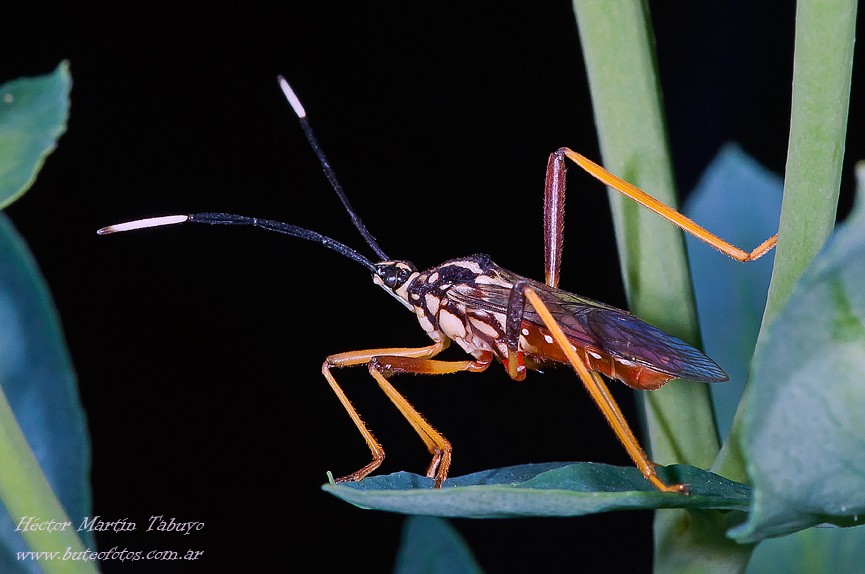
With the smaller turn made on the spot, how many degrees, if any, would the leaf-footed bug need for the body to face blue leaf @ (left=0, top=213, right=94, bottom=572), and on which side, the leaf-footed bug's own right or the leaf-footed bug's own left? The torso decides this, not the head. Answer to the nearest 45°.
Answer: approximately 45° to the leaf-footed bug's own left

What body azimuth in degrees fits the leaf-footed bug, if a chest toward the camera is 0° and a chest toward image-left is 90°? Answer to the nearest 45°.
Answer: approximately 90°

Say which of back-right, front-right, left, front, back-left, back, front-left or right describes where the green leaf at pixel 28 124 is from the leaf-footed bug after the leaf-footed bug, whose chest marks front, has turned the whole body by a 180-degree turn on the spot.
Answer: back-right
